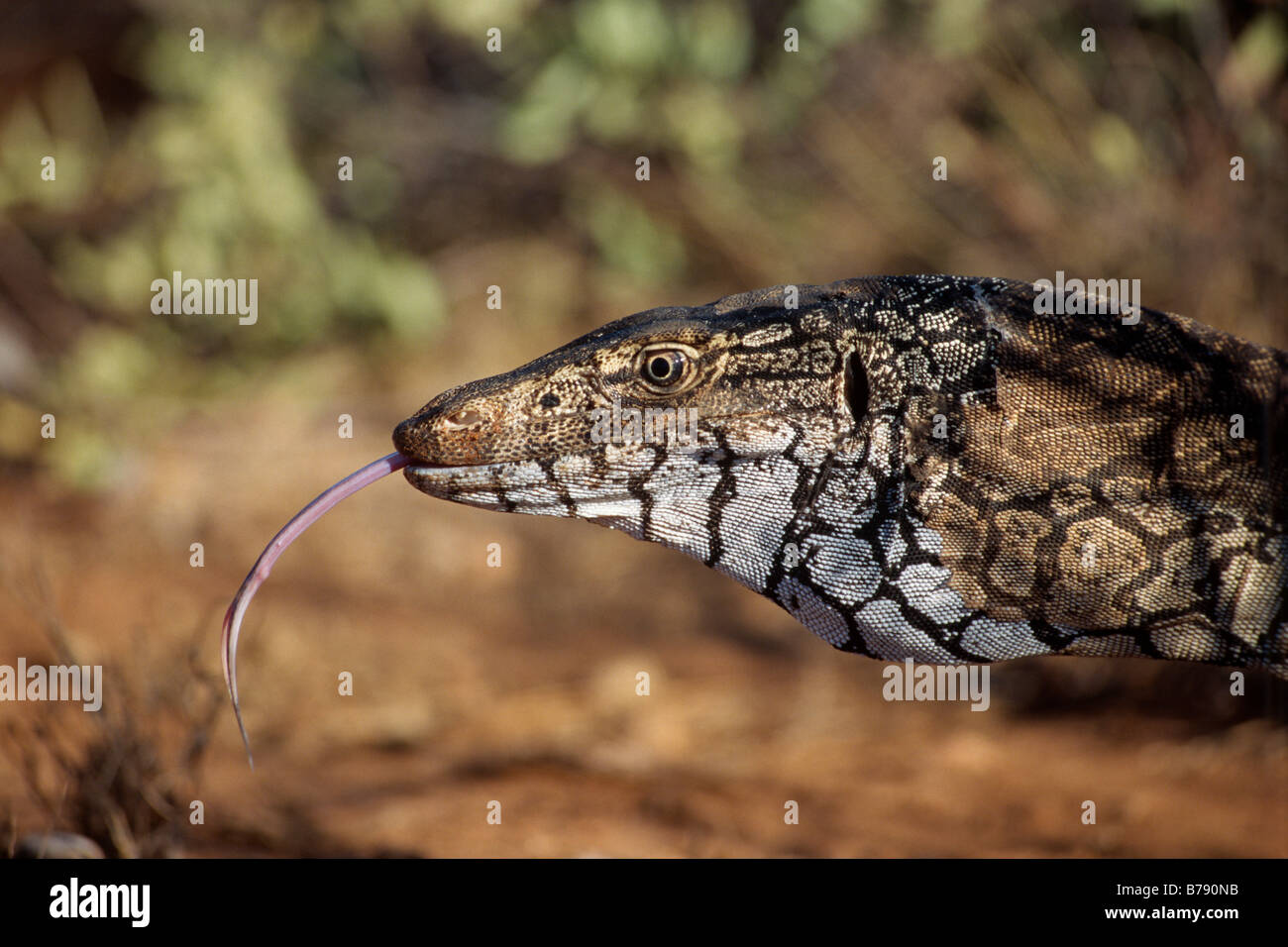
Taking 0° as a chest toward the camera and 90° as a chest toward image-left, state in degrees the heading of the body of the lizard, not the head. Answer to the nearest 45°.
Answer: approximately 90°
